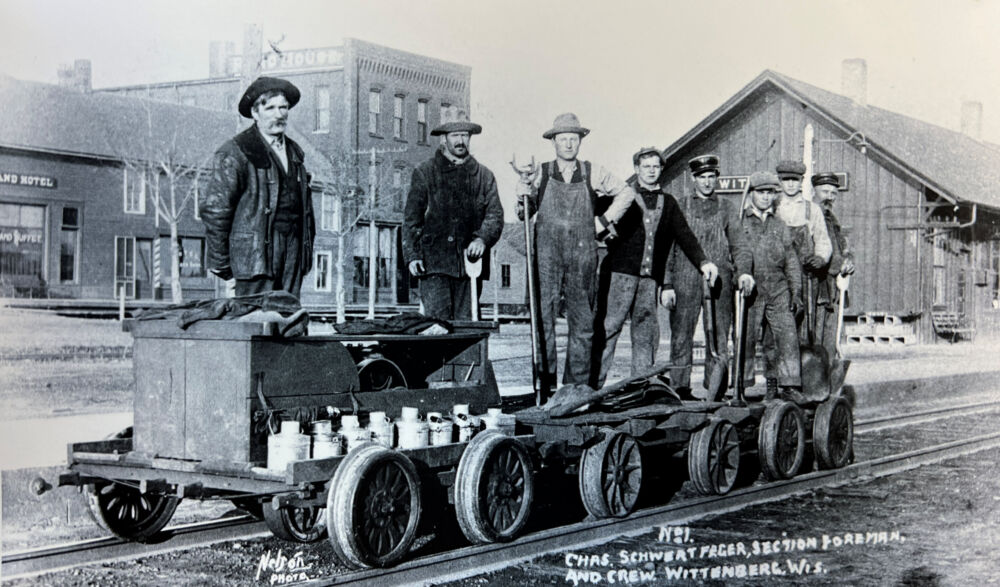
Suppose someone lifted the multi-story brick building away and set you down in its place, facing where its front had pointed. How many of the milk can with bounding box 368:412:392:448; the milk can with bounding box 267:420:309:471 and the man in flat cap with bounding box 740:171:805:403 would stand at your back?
0

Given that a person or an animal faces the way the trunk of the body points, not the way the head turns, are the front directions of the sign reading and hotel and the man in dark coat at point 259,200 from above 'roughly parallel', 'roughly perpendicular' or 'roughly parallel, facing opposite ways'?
roughly parallel

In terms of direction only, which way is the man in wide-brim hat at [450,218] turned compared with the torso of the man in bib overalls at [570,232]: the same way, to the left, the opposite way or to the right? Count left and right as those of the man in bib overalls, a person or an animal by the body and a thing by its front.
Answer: the same way

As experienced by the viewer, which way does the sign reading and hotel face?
facing the viewer and to the right of the viewer

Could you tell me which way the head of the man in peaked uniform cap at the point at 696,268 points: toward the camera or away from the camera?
toward the camera

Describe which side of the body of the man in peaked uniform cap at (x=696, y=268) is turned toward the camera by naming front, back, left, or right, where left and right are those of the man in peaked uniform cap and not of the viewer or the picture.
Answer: front

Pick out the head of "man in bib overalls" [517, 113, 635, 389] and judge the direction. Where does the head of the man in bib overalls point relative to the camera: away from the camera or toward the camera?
toward the camera

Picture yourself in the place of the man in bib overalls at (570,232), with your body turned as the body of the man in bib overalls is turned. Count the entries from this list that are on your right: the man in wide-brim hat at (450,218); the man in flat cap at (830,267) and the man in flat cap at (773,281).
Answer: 1

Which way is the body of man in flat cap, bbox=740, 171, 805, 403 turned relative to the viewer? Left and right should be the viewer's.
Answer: facing the viewer

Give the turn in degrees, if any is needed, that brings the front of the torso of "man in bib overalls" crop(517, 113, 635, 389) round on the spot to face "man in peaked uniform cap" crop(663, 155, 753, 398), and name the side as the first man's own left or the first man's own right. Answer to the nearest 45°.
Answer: approximately 135° to the first man's own left

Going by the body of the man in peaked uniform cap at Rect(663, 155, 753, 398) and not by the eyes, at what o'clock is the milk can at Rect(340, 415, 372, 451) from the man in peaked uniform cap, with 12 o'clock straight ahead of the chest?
The milk can is roughly at 1 o'clock from the man in peaked uniform cap.

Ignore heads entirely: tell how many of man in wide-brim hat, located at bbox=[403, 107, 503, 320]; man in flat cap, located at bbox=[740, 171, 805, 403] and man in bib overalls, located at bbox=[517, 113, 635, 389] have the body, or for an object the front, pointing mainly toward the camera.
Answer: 3
